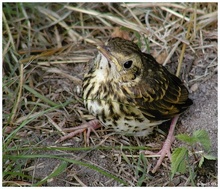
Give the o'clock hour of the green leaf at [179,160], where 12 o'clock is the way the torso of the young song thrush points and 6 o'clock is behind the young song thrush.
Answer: The green leaf is roughly at 9 o'clock from the young song thrush.

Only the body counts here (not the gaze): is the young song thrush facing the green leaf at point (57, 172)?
yes

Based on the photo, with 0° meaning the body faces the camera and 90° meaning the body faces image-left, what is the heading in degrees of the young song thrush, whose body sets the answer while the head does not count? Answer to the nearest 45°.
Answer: approximately 45°

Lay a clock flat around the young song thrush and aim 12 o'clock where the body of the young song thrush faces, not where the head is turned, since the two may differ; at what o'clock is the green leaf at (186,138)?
The green leaf is roughly at 9 o'clock from the young song thrush.

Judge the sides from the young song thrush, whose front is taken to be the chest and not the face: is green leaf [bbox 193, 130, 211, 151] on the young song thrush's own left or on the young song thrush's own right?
on the young song thrush's own left
